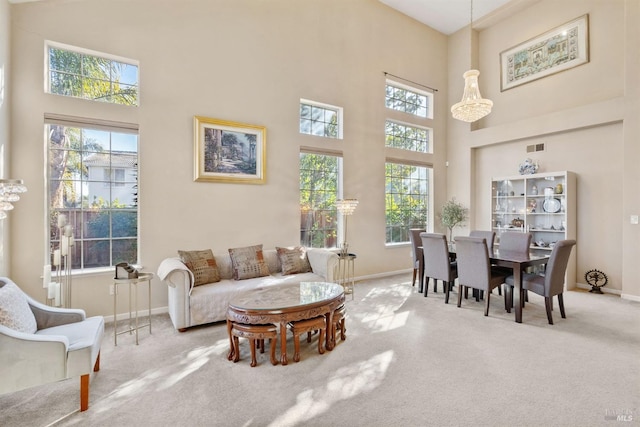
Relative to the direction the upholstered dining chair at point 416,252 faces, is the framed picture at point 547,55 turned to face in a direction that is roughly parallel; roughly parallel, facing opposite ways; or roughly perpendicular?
roughly perpendicular

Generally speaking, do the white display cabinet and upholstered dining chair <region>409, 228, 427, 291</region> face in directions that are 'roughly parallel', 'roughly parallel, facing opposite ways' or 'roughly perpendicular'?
roughly perpendicular

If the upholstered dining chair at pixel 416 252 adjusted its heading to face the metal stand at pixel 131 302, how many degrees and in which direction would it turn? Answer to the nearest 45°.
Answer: approximately 90° to its right

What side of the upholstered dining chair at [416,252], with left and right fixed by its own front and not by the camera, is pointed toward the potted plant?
left

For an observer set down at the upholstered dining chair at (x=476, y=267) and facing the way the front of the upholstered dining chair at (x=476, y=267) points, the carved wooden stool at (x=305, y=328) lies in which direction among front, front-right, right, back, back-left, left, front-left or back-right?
back

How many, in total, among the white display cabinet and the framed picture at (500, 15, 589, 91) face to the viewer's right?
0

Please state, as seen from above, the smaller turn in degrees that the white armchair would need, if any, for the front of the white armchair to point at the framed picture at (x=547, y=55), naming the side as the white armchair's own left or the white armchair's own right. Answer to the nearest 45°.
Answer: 0° — it already faces it

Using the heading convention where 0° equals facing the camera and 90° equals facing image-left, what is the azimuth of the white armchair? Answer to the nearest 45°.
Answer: approximately 270°

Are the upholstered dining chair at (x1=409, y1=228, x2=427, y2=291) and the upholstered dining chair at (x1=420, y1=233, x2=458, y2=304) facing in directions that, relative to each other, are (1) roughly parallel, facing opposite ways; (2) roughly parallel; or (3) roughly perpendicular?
roughly perpendicular

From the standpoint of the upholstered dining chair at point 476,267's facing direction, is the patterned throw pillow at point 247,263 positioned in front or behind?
behind

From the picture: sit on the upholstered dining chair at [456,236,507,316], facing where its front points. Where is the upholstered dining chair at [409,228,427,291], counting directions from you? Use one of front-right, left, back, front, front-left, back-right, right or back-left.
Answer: left
